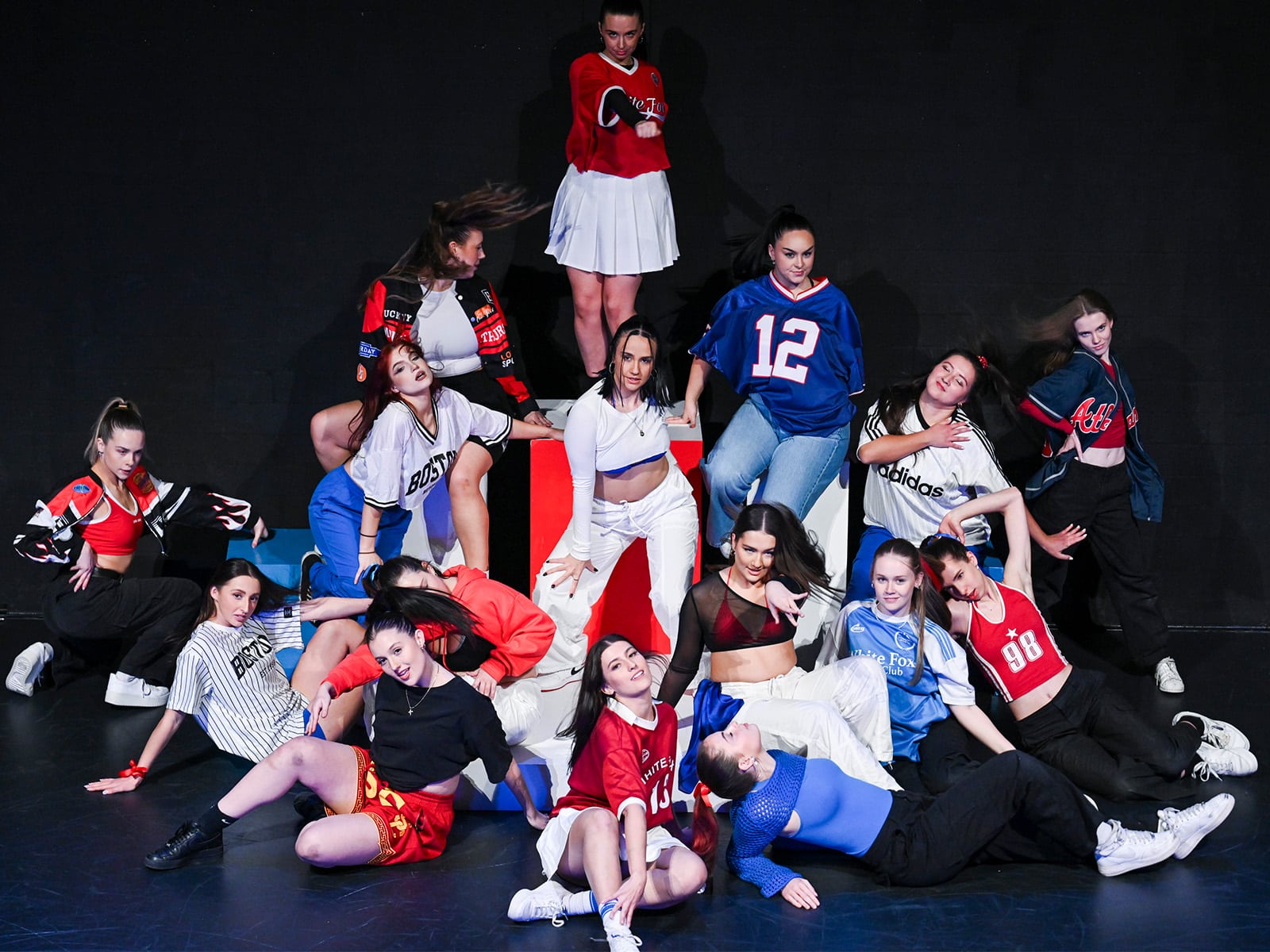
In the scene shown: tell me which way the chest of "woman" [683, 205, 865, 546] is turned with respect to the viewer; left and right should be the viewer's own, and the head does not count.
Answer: facing the viewer

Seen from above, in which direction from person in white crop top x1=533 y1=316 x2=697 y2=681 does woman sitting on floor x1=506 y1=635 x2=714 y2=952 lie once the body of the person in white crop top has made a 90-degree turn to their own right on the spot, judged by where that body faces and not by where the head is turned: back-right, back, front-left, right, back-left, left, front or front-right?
left

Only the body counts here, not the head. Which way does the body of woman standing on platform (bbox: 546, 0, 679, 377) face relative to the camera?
toward the camera

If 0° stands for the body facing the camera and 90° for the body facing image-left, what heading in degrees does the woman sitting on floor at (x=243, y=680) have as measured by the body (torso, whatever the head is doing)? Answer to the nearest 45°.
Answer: approximately 315°

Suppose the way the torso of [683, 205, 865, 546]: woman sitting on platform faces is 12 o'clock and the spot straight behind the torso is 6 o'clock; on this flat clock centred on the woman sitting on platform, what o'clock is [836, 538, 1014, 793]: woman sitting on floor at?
The woman sitting on floor is roughly at 11 o'clock from the woman sitting on platform.

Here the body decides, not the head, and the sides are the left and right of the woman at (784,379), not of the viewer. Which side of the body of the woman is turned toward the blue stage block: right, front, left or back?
right

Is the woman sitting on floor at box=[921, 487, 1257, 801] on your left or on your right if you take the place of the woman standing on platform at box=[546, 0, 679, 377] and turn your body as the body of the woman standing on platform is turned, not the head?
on your left

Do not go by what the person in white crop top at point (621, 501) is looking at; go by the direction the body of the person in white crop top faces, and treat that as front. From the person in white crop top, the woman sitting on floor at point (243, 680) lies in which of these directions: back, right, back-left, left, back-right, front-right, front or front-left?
right

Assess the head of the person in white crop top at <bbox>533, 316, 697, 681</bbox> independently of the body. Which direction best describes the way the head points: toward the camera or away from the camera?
toward the camera

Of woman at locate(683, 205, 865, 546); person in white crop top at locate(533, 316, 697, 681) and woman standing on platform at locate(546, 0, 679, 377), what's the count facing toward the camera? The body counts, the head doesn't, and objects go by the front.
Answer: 3

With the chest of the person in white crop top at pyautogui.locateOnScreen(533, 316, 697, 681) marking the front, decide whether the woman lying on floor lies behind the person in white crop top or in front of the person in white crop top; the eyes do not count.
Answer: in front

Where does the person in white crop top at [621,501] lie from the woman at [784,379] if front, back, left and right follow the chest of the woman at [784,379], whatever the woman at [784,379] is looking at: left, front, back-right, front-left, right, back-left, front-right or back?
front-right
